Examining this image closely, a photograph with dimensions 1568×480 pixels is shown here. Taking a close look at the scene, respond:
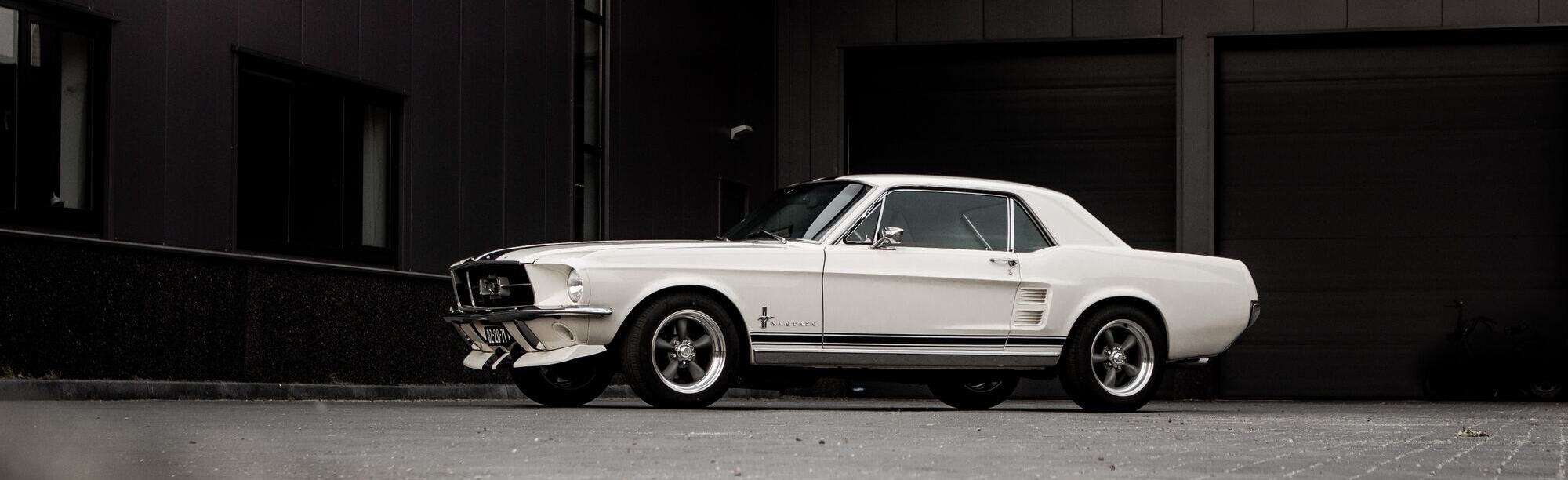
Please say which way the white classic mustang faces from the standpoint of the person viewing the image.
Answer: facing the viewer and to the left of the viewer
